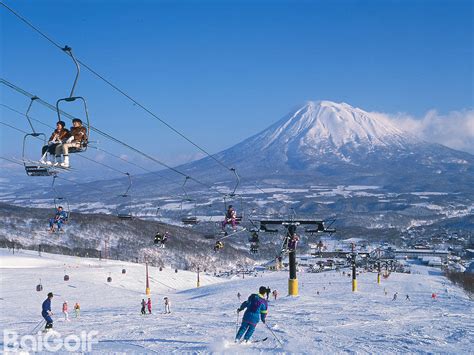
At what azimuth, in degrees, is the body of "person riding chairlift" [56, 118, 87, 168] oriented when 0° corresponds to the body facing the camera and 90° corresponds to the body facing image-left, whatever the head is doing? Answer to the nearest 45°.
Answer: approximately 45°

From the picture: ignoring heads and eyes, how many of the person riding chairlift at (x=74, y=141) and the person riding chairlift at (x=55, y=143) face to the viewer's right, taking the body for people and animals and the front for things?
0

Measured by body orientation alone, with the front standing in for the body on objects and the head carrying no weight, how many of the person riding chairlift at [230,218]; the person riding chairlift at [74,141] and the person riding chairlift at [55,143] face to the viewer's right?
0

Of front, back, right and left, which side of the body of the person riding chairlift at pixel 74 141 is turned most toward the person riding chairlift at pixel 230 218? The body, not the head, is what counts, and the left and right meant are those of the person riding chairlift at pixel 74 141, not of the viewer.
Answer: back

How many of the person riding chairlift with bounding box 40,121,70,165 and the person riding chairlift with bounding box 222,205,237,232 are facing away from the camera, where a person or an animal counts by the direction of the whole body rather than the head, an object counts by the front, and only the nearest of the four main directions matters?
0

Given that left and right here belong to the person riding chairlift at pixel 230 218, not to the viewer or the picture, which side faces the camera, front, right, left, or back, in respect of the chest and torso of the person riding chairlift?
front

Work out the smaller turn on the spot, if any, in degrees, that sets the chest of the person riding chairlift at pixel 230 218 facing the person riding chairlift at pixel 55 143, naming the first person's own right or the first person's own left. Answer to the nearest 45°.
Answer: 0° — they already face them

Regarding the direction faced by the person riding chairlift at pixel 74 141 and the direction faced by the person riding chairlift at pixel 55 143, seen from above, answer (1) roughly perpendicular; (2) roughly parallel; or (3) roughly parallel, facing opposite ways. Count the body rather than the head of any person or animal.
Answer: roughly parallel

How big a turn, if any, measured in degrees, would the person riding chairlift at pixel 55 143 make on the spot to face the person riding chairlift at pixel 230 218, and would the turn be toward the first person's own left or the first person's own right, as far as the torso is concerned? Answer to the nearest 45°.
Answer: approximately 180°

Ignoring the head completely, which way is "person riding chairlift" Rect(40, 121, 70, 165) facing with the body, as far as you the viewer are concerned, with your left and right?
facing the viewer and to the left of the viewer
